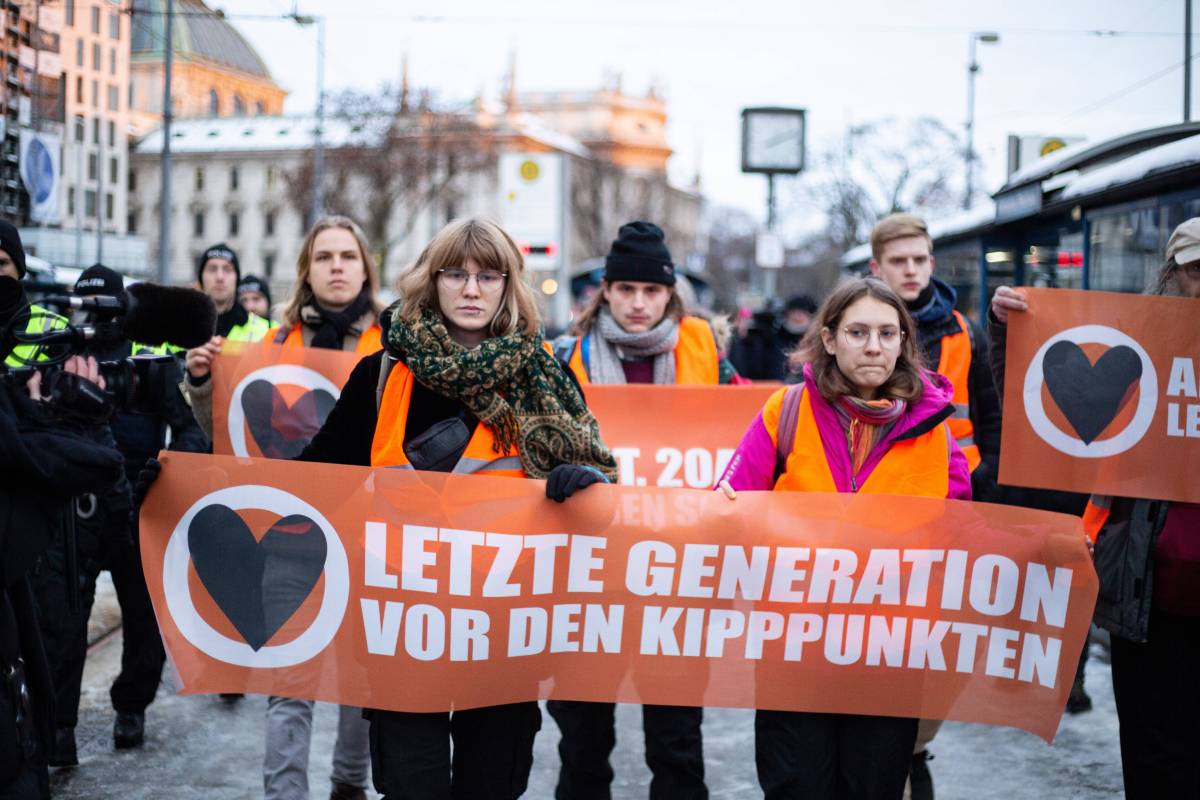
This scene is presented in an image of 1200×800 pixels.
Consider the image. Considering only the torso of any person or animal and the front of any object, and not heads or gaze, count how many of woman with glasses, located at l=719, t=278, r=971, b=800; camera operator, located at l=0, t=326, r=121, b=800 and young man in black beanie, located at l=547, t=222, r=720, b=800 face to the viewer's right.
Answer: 1

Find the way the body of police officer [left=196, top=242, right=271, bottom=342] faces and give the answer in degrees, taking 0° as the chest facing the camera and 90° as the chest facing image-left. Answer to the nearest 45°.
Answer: approximately 0°

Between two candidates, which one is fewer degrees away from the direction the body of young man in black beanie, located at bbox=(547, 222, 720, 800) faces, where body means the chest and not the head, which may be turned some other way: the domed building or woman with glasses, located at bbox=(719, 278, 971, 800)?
the woman with glasses

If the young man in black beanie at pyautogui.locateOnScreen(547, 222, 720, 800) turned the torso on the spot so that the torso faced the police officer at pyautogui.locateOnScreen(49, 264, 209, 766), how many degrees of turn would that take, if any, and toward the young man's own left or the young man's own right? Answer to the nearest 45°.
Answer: approximately 90° to the young man's own right

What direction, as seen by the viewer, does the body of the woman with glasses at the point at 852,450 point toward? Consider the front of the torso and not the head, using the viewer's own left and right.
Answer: facing the viewer

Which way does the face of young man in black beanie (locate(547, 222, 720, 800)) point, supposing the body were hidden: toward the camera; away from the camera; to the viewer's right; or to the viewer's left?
toward the camera

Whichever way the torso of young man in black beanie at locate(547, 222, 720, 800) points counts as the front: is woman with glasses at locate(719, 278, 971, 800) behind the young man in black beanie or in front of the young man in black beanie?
in front

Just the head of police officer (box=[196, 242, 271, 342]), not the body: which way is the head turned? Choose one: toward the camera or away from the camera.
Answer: toward the camera

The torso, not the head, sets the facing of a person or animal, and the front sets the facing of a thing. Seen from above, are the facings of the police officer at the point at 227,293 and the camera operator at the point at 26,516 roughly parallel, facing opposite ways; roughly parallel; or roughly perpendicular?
roughly perpendicular

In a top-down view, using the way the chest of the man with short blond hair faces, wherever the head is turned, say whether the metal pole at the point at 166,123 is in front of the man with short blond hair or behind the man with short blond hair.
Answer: behind

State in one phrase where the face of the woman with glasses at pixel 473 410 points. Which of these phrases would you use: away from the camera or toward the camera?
toward the camera

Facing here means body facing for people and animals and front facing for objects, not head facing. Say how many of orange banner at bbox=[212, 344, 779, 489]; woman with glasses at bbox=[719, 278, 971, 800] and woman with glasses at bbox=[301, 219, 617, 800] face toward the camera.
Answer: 3

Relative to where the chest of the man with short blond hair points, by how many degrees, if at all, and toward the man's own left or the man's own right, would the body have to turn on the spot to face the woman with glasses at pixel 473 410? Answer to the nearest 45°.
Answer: approximately 45° to the man's own right

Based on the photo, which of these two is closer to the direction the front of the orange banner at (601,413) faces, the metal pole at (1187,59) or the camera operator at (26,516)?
the camera operator

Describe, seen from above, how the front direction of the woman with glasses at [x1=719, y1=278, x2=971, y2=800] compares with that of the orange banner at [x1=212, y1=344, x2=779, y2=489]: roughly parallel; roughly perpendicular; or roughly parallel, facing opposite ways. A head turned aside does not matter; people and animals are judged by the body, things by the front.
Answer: roughly parallel

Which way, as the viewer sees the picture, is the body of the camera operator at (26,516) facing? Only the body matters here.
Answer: to the viewer's right

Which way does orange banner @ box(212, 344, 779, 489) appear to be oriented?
toward the camera

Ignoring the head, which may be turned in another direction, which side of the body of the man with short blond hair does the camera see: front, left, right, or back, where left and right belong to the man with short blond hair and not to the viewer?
front
